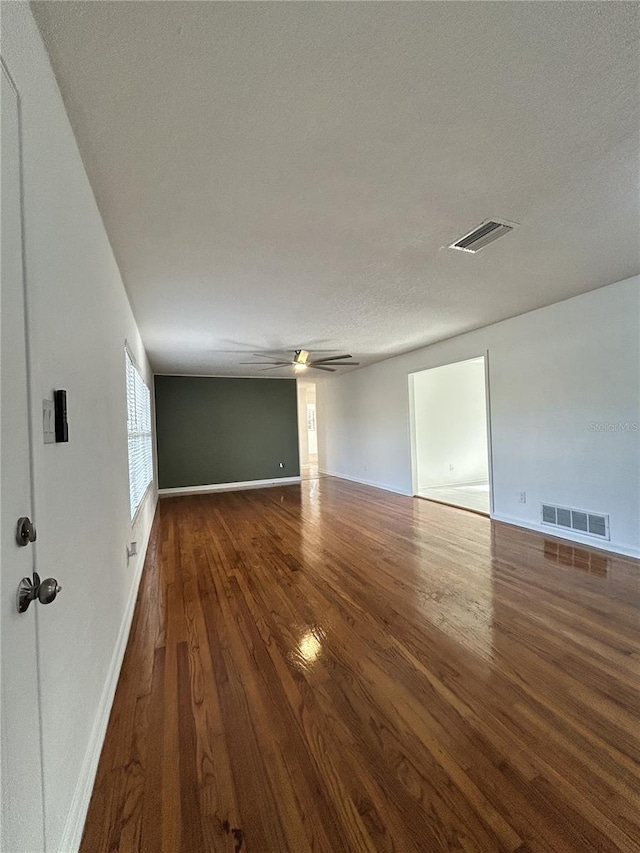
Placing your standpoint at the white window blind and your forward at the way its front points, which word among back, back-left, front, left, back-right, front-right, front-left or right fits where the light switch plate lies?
right

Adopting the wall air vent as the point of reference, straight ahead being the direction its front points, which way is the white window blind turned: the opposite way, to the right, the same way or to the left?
the opposite way

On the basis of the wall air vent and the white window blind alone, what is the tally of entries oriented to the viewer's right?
1

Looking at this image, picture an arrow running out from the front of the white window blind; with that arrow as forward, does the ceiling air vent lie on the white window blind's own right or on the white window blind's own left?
on the white window blind's own right

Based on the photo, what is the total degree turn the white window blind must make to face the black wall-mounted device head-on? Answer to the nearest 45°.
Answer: approximately 90° to its right

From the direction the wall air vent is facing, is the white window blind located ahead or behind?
ahead

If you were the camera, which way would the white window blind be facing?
facing to the right of the viewer

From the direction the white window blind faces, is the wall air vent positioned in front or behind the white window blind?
in front

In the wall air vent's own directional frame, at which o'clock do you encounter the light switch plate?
The light switch plate is roughly at 11 o'clock from the wall air vent.

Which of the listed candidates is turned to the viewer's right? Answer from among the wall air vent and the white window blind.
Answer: the white window blind

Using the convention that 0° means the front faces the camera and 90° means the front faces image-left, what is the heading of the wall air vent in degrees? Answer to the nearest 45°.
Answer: approximately 45°

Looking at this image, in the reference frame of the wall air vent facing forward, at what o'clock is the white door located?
The white door is roughly at 11 o'clock from the wall air vent.
